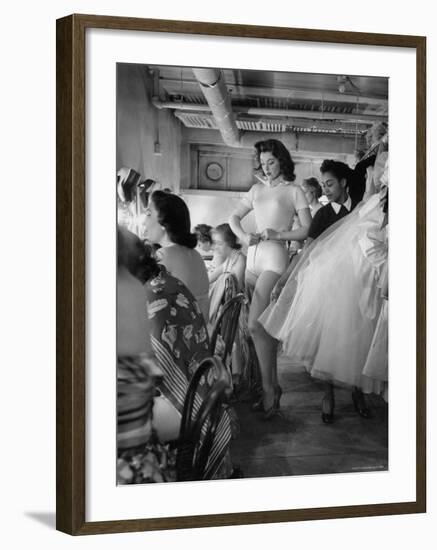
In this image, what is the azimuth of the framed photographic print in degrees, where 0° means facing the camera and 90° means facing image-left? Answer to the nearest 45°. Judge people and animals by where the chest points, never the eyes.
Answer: approximately 315°
